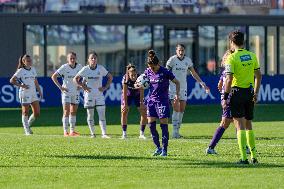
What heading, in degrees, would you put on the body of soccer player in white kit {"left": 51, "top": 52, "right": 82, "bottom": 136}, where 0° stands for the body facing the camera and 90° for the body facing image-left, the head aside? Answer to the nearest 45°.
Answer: approximately 0°

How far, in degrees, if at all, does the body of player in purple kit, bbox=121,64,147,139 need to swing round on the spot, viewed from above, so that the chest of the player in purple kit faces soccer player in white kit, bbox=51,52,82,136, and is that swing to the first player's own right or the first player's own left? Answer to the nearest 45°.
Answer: approximately 135° to the first player's own right

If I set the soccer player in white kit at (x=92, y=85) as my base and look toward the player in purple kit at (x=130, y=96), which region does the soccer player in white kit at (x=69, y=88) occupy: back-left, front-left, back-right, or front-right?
back-left

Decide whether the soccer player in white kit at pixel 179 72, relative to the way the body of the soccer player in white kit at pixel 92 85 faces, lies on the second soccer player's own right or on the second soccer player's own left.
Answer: on the second soccer player's own left
